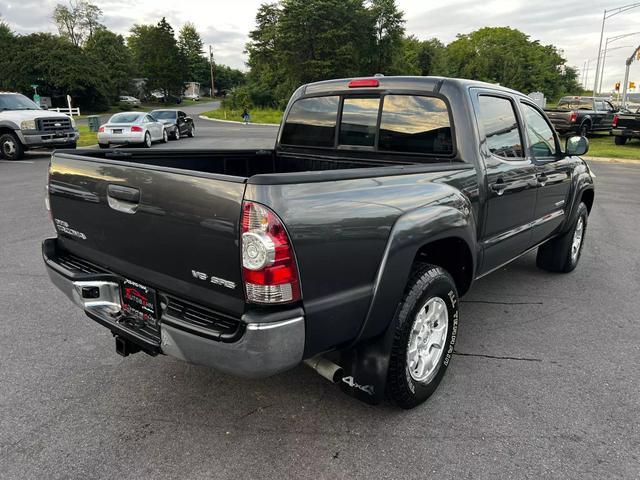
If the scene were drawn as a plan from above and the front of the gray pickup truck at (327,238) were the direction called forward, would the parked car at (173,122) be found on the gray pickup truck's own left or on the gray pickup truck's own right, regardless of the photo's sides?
on the gray pickup truck's own left

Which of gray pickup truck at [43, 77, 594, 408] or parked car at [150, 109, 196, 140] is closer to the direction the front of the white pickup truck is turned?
the gray pickup truck

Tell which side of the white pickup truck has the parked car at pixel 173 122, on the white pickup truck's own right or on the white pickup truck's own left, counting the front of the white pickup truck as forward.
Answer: on the white pickup truck's own left

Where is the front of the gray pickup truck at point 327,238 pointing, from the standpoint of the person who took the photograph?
facing away from the viewer and to the right of the viewer

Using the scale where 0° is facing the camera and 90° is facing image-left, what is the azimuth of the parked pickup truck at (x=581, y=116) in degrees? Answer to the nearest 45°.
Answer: approximately 225°

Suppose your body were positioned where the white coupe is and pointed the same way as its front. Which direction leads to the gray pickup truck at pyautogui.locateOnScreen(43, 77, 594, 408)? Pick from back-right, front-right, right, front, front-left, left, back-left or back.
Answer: back-right

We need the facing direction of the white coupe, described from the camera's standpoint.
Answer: facing away from the viewer and to the right of the viewer

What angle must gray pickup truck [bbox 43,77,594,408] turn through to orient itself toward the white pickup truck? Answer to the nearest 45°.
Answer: approximately 90° to its left

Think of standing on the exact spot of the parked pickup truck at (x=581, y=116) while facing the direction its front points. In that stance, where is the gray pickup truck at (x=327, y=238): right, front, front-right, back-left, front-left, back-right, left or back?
back-right

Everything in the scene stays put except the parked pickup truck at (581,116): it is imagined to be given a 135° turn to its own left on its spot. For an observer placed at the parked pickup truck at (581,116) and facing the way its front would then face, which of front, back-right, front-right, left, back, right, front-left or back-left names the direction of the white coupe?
front-left

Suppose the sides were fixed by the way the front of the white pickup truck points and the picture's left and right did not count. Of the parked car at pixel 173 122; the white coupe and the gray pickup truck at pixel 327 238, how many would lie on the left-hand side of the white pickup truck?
2
